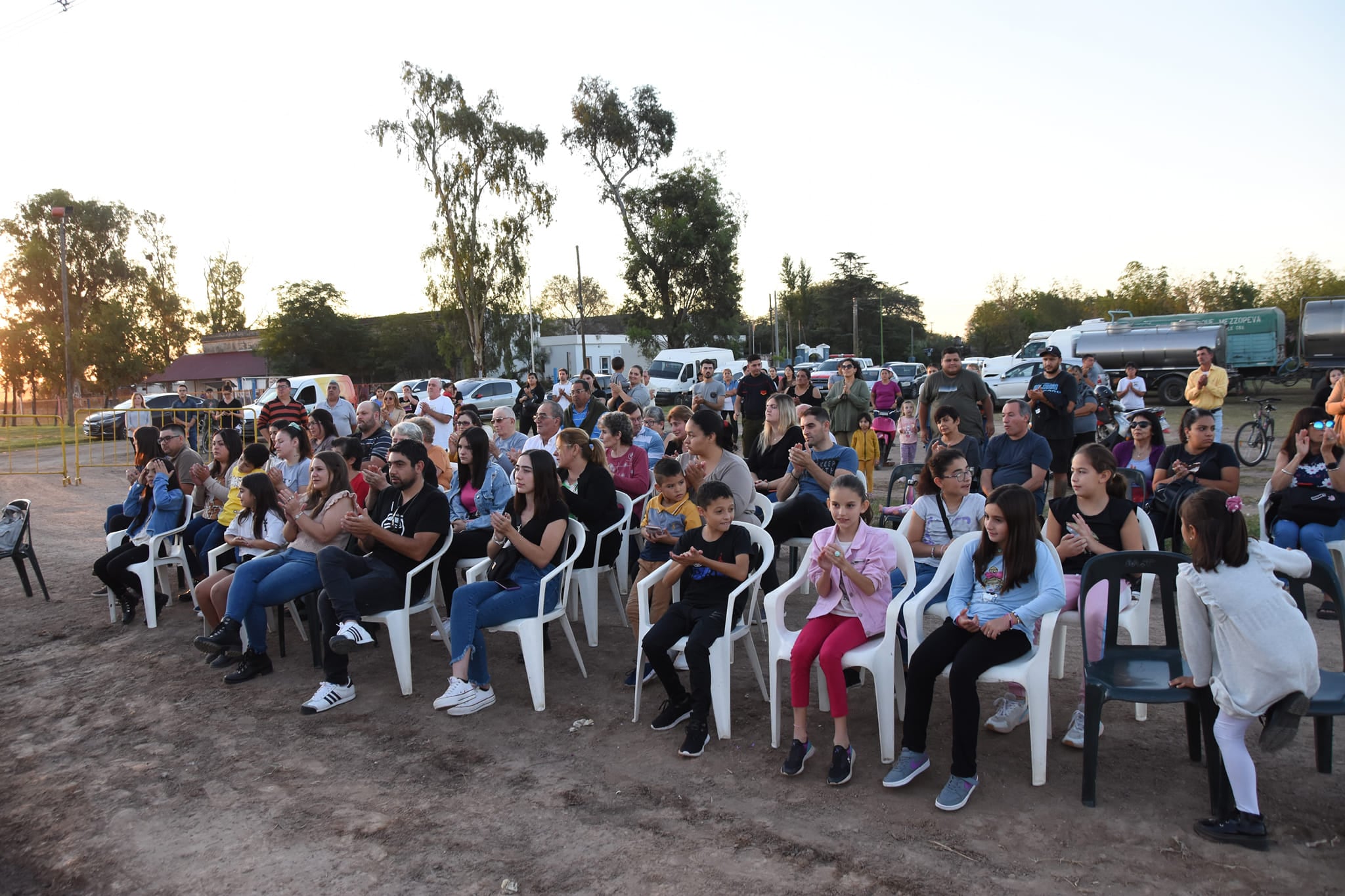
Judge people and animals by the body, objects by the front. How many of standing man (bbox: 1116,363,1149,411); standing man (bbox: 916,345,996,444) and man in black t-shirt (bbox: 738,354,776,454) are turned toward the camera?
3

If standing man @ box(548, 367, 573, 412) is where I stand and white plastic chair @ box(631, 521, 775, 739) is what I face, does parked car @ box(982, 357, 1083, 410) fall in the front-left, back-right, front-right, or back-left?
back-left

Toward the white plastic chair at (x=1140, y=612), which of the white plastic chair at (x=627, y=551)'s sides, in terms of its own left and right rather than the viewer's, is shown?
left

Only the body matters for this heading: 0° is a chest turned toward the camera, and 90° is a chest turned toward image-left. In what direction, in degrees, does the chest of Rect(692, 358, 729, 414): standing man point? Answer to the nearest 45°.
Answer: approximately 0°

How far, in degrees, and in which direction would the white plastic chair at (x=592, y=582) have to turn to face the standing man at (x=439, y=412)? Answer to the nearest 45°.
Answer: approximately 135° to its right

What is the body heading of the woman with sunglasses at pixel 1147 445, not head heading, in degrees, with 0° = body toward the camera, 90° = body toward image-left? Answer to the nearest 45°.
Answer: approximately 45°

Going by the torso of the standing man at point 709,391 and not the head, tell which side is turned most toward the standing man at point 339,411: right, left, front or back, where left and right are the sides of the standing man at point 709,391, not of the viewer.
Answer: right

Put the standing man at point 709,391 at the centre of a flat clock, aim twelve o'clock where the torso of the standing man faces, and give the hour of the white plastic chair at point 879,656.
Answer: The white plastic chair is roughly at 12 o'clock from the standing man.
